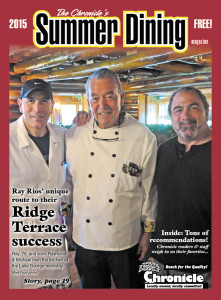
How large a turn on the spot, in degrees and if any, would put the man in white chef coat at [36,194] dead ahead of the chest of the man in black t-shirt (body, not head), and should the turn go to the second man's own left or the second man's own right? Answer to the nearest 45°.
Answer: approximately 45° to the second man's own right

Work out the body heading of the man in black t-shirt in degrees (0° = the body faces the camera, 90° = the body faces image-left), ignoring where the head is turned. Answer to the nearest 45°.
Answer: approximately 45°
